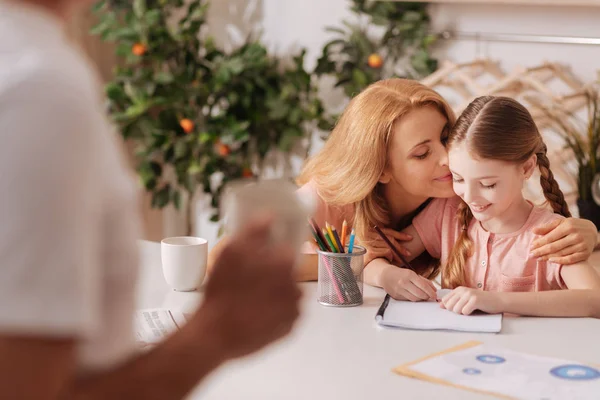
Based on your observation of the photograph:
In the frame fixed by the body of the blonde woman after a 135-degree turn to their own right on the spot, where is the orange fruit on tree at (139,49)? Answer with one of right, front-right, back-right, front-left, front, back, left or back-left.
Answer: front-right

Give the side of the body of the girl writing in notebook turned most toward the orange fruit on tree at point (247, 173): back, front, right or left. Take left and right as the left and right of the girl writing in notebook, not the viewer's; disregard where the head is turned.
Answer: right

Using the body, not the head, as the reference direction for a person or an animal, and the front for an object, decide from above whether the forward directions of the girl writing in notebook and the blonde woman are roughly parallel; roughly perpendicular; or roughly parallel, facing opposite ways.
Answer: roughly perpendicular

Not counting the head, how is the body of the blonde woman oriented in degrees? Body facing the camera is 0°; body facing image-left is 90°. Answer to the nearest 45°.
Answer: approximately 315°

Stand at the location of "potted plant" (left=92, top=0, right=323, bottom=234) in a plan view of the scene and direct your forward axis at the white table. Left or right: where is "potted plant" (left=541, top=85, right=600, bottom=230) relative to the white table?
left

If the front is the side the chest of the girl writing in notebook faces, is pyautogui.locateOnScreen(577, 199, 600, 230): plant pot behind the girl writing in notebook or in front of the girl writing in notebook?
behind

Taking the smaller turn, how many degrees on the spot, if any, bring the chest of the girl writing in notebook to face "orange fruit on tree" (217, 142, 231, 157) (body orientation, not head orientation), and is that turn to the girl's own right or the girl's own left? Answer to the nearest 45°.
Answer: approximately 90° to the girl's own right

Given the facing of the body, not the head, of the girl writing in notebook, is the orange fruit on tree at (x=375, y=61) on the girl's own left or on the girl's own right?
on the girl's own right

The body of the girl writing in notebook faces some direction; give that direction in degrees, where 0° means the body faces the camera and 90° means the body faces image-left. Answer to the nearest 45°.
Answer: approximately 45°
